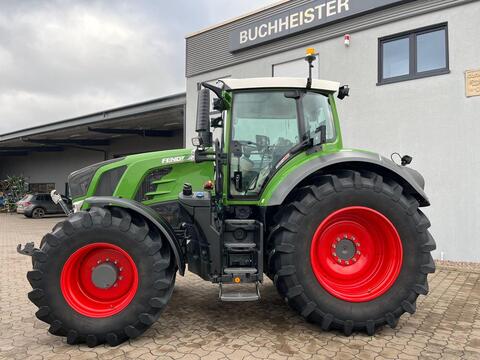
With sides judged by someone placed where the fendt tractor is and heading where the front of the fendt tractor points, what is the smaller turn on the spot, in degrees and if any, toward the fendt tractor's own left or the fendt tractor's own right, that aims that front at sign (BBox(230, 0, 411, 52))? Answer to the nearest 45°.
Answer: approximately 90° to the fendt tractor's own right

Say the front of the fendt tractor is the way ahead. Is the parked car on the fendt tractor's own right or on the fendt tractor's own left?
on the fendt tractor's own right

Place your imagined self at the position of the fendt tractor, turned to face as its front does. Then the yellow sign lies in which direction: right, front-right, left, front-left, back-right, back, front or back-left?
back-right

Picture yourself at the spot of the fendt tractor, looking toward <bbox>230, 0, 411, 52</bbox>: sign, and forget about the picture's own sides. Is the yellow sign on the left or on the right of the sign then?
right

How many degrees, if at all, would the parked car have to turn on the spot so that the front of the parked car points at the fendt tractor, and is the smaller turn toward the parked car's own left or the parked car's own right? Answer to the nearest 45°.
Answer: approximately 135° to the parked car's own right

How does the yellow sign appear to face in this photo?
toward the camera

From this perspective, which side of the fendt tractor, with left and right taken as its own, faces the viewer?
left

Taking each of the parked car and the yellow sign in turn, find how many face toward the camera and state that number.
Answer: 1

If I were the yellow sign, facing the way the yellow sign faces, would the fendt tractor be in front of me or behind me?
in front

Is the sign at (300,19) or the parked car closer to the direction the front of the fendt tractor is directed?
the parked car
